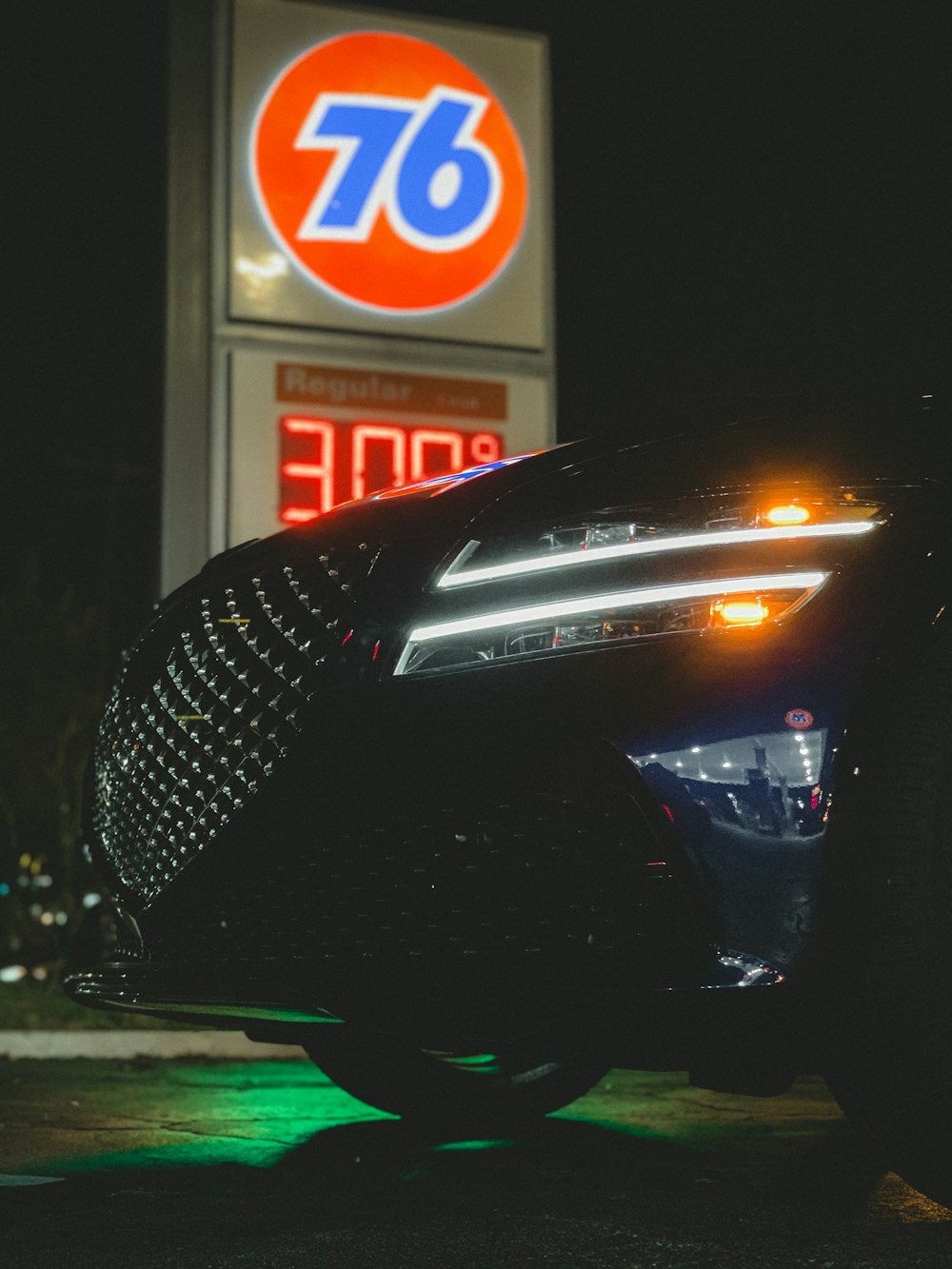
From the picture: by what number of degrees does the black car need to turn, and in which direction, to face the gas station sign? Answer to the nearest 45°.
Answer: approximately 135° to its right

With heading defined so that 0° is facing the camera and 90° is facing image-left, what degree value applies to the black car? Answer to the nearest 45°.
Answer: approximately 45°

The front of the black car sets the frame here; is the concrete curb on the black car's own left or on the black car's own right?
on the black car's own right
